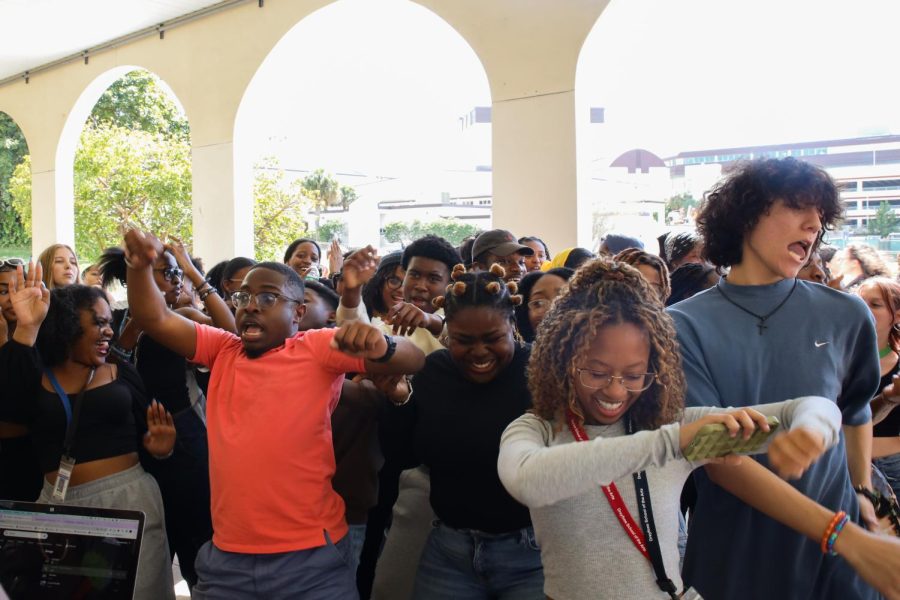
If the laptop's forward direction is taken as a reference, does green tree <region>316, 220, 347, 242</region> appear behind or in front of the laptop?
behind

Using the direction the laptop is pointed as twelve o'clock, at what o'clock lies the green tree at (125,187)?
The green tree is roughly at 6 o'clock from the laptop.

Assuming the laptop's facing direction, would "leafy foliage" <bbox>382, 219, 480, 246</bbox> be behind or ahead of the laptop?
behind

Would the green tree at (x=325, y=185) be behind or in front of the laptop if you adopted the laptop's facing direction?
behind

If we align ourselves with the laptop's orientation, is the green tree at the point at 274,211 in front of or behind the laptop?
behind

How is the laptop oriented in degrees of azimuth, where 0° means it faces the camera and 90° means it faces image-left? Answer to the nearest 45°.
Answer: approximately 0°

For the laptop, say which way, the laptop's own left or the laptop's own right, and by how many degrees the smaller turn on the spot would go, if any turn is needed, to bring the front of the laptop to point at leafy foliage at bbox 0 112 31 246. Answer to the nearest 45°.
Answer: approximately 180°

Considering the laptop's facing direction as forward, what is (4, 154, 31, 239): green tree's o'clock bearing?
The green tree is roughly at 6 o'clock from the laptop.
